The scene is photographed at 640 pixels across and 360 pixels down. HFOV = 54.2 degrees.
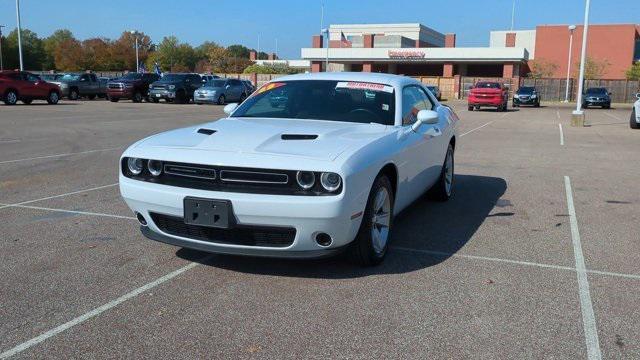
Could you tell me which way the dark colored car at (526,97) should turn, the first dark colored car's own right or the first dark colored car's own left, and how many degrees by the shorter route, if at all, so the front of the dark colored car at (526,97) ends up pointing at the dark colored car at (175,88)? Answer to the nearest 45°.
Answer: approximately 45° to the first dark colored car's own right

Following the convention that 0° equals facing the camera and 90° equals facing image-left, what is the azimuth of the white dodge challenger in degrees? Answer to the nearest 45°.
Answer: approximately 45°

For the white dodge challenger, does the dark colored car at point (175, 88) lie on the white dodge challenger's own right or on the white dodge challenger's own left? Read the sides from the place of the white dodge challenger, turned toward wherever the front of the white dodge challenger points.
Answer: on the white dodge challenger's own right

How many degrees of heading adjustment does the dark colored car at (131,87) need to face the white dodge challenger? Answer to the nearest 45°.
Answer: approximately 45° to its left

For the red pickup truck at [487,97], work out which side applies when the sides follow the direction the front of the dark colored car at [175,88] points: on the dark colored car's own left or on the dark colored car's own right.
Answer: on the dark colored car's own left

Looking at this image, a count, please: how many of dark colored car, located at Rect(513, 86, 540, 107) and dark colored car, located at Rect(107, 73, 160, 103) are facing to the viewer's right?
0

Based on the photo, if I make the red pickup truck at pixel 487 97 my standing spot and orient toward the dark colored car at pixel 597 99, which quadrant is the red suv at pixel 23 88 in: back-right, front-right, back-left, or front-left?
back-left

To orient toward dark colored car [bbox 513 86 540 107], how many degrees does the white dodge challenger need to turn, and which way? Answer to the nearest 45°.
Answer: approximately 180°

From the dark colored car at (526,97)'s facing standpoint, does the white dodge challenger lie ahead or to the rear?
ahead

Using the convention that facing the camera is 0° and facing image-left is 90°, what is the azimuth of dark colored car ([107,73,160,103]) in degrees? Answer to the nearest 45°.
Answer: approximately 45°
